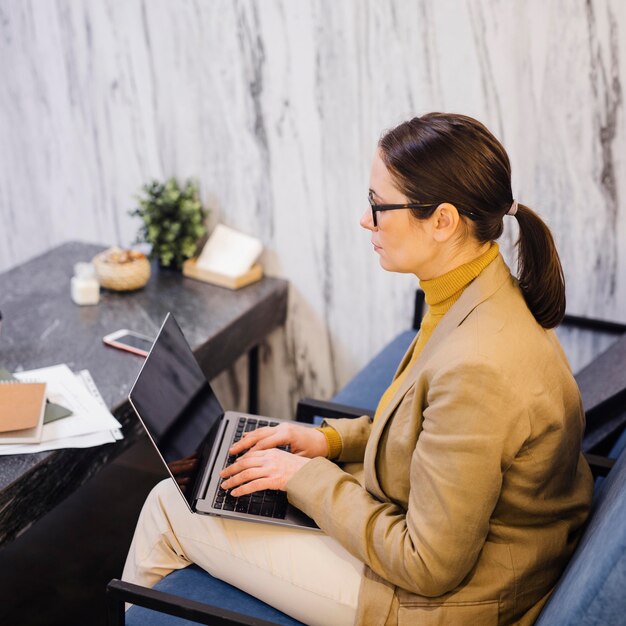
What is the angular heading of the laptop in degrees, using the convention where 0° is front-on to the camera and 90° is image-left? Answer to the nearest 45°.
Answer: approximately 270°

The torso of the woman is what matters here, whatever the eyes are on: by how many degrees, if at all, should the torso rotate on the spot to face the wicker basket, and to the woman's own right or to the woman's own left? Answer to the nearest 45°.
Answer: approximately 45° to the woman's own right

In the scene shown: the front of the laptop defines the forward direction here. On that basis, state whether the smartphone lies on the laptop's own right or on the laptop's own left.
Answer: on the laptop's own left

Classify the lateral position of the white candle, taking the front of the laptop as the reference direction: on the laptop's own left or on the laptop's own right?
on the laptop's own left

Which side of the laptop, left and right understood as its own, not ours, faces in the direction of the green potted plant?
left

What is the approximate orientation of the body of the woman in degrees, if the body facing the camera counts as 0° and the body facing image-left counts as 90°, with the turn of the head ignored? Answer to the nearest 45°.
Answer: approximately 90°

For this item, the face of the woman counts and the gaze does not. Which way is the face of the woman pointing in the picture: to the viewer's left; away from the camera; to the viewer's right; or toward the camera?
to the viewer's left
